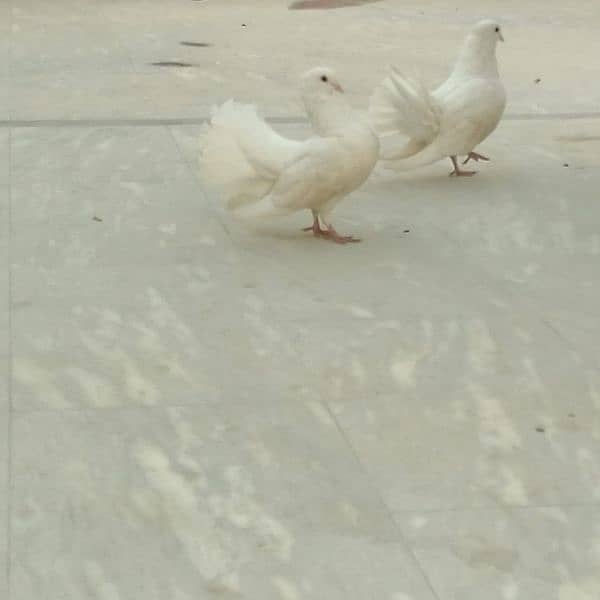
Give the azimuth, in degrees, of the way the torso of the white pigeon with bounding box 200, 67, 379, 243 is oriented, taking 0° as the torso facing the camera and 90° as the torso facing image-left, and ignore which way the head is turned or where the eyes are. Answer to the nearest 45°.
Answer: approximately 270°

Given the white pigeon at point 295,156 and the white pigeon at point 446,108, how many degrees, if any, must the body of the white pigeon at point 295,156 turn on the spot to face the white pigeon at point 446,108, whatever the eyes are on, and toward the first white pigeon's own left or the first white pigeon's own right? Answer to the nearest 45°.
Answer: approximately 45° to the first white pigeon's own left

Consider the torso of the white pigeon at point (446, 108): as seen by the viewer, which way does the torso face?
to the viewer's right

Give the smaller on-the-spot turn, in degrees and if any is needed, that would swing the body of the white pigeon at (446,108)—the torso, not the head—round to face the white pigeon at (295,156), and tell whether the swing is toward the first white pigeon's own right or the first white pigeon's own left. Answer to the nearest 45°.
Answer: approximately 135° to the first white pigeon's own right

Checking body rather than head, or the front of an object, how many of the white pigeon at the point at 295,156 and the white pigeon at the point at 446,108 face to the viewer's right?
2
